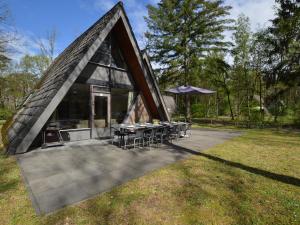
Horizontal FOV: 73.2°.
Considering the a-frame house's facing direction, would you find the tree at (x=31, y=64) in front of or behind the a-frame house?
behind

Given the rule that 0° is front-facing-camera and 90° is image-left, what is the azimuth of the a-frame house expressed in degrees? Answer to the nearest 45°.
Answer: approximately 315°

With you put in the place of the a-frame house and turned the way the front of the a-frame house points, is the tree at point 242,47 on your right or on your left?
on your left

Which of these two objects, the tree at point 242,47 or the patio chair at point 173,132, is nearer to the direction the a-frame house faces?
the patio chair

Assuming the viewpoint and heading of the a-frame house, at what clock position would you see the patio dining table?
The patio dining table is roughly at 12 o'clock from the a-frame house.

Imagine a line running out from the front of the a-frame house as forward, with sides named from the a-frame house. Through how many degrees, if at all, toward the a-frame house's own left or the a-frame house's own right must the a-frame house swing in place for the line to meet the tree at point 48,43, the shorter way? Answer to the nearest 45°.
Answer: approximately 135° to the a-frame house's own left

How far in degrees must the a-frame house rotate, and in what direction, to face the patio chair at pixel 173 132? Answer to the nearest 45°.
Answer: approximately 45° to its left

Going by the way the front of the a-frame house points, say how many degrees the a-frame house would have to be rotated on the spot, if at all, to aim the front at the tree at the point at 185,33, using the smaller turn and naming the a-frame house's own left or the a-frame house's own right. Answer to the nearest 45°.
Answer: approximately 90° to the a-frame house's own left

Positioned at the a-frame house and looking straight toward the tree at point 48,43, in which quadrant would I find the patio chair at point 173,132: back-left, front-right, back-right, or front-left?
back-right
